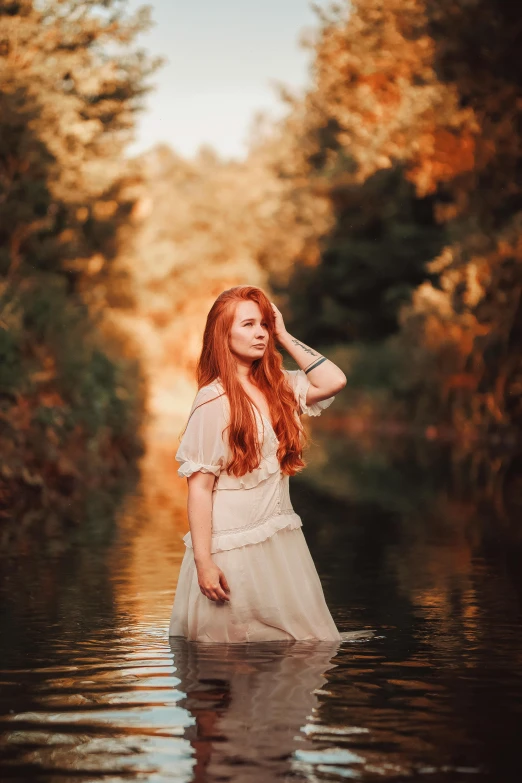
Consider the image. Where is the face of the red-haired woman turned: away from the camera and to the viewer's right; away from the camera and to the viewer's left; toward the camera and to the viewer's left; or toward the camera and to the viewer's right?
toward the camera and to the viewer's right

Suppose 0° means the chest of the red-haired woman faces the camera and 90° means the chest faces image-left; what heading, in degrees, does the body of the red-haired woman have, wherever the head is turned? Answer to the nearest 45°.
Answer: approximately 315°
